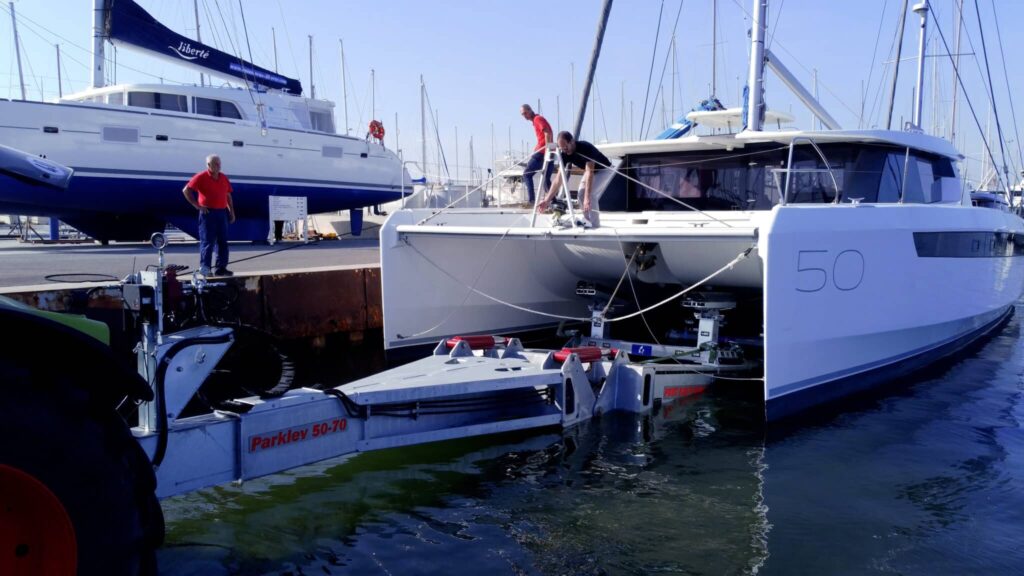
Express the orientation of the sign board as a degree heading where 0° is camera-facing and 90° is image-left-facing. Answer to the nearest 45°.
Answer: approximately 0°

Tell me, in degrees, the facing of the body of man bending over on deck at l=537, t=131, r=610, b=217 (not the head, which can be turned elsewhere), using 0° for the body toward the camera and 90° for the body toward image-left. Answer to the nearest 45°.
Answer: approximately 45°

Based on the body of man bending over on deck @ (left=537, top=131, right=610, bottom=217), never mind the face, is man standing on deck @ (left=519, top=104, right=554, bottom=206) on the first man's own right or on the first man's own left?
on the first man's own right
